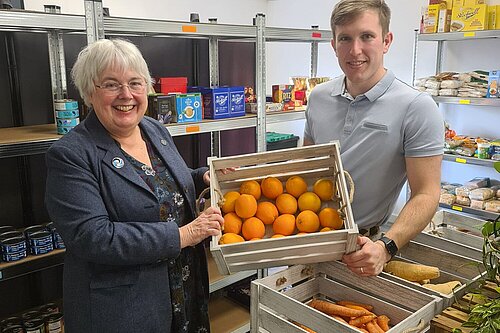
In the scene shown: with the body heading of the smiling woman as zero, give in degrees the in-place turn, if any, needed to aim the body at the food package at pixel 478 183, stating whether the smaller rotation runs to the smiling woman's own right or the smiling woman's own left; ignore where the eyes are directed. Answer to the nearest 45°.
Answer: approximately 90° to the smiling woman's own left

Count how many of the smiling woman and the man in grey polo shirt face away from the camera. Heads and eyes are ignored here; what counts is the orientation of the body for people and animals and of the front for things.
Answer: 0

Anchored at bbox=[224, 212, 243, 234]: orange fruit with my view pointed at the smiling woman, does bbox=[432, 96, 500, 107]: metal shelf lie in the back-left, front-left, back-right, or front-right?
back-right

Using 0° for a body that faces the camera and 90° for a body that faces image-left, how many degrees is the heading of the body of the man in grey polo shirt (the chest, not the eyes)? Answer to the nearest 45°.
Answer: approximately 45°

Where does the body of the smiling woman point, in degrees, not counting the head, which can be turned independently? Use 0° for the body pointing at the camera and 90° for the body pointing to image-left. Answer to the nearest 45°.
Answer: approximately 315°

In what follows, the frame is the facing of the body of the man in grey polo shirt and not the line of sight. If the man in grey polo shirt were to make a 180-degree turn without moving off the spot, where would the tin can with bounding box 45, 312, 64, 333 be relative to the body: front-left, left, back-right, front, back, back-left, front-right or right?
back-left
